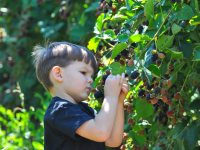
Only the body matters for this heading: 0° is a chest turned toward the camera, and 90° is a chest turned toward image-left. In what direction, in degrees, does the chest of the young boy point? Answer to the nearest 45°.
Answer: approximately 270°

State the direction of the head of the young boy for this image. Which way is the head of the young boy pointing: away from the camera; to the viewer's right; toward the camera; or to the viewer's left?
to the viewer's right
